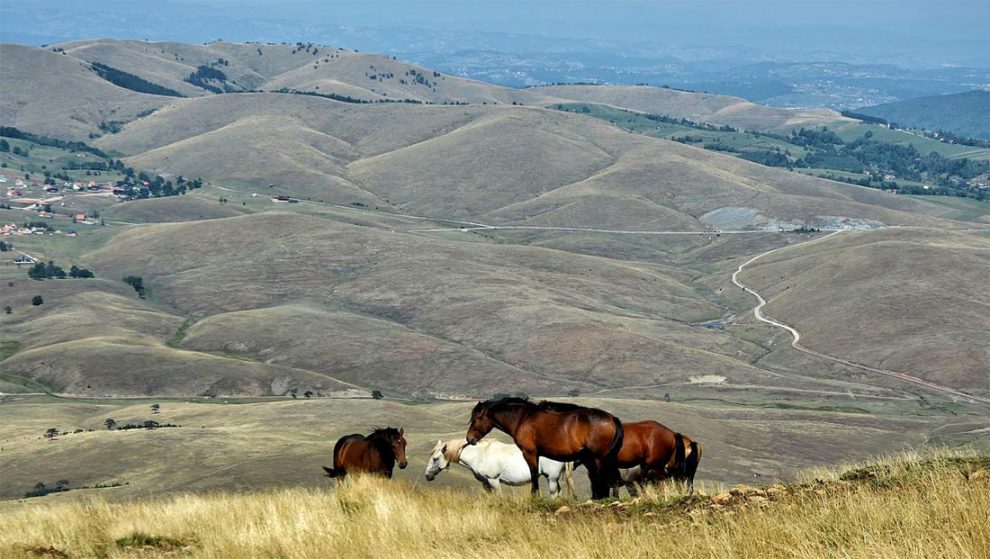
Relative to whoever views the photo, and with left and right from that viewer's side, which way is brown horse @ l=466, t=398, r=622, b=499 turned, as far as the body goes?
facing to the left of the viewer

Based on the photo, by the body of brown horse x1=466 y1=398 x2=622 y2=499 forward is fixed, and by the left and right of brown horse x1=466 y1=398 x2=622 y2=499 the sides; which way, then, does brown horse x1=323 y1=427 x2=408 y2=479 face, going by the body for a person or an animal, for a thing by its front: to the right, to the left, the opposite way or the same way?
the opposite way

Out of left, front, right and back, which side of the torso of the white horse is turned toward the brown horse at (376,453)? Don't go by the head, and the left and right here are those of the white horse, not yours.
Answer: front

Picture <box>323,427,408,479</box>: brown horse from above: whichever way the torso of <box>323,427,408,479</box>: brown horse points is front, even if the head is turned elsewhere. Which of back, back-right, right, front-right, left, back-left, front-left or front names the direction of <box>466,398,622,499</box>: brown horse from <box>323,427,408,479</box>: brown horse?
front-right

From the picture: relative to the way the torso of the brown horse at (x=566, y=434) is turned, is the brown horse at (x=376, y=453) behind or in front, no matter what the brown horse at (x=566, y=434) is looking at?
in front

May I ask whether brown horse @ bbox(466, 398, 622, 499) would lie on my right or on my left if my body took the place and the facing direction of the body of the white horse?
on my left

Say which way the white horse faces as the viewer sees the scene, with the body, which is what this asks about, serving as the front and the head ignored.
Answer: to the viewer's left

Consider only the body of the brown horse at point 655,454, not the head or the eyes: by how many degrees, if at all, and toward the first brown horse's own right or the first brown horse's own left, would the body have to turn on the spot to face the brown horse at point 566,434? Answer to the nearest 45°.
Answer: approximately 45° to the first brown horse's own left

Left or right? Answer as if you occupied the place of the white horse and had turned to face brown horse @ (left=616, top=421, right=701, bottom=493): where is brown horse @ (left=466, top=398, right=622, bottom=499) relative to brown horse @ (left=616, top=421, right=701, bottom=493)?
right

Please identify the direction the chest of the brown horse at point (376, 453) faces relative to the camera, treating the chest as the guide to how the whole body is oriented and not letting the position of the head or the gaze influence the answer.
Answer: to the viewer's right

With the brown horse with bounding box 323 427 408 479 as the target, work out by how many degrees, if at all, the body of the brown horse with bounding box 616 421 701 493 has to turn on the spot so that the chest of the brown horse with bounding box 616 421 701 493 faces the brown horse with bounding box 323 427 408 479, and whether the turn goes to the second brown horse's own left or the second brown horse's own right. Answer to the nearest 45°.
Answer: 0° — it already faces it

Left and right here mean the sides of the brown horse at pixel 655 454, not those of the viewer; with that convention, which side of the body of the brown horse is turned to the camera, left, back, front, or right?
left

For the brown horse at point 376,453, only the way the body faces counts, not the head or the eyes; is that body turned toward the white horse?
yes
